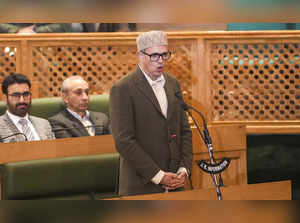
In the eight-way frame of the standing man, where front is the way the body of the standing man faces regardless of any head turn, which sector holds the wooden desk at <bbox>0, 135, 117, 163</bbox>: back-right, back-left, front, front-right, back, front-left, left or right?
back

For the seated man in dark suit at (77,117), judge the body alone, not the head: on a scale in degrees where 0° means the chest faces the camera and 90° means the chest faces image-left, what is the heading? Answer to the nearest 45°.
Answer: approximately 315°
